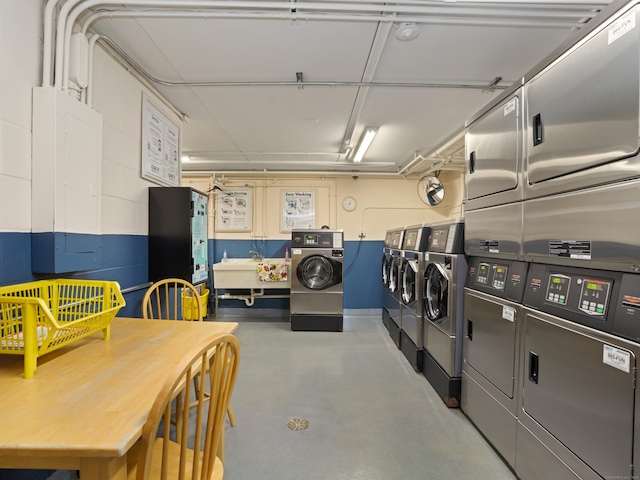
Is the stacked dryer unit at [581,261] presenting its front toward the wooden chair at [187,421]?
yes

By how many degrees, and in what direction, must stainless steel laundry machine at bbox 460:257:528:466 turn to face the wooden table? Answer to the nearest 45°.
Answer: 0° — it already faces it

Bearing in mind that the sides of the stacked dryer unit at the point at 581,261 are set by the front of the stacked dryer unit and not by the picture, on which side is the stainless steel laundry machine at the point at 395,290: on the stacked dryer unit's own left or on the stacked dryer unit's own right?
on the stacked dryer unit's own right

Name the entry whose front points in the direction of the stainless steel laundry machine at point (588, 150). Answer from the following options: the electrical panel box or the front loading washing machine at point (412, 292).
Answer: the electrical panel box

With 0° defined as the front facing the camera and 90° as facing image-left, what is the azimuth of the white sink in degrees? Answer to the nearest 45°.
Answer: approximately 0°

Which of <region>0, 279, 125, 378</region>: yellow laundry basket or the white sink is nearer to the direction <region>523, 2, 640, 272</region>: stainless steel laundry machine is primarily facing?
the yellow laundry basket

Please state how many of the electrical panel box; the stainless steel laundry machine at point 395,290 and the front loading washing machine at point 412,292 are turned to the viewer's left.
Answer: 2

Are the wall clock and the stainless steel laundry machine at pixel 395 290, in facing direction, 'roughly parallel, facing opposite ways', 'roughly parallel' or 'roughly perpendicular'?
roughly perpendicular

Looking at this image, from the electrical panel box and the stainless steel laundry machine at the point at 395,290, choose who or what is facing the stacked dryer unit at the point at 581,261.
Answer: the electrical panel box

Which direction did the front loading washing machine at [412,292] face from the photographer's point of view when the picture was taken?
facing to the left of the viewer
